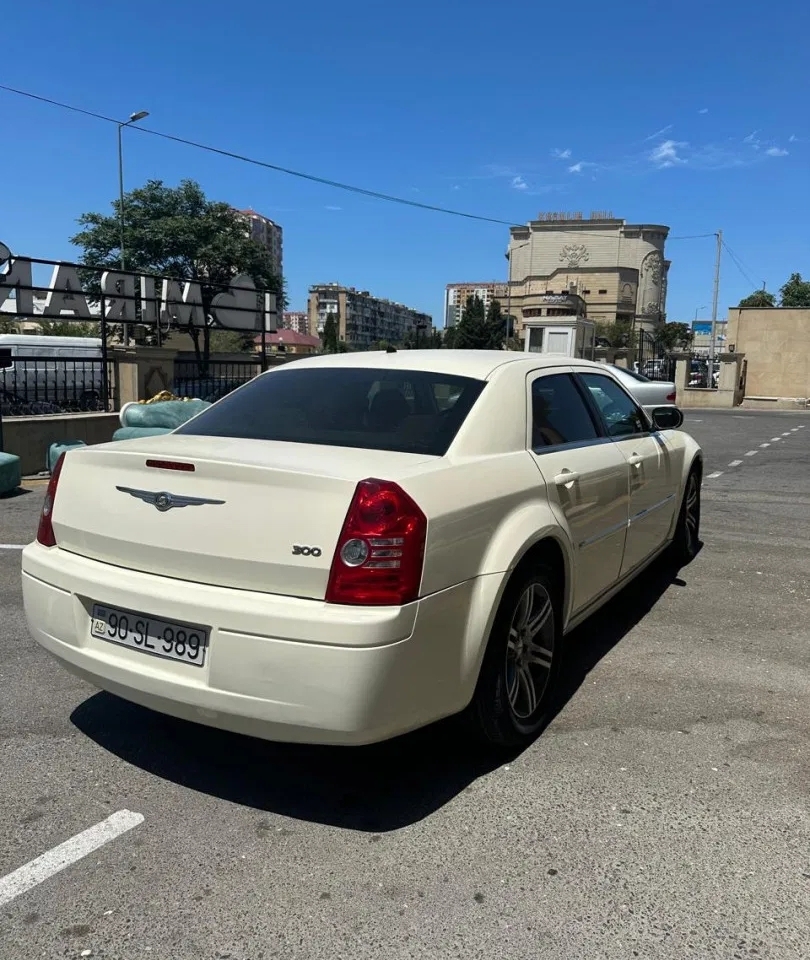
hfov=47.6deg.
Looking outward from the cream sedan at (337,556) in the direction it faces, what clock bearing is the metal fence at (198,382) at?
The metal fence is roughly at 10 o'clock from the cream sedan.

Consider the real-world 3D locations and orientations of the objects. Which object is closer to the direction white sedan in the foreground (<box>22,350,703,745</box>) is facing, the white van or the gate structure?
the gate structure

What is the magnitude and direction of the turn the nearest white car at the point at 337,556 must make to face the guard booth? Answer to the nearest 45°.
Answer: approximately 45° to its left

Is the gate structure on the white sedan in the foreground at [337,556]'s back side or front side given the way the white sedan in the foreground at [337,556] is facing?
on the front side

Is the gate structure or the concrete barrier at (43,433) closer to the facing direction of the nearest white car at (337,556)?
the gate structure

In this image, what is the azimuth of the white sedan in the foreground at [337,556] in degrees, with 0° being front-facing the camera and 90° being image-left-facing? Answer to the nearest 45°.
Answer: approximately 225°

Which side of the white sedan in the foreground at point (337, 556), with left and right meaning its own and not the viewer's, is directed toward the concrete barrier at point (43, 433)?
left

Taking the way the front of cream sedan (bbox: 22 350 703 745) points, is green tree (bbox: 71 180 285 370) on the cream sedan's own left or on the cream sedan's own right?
on the cream sedan's own left

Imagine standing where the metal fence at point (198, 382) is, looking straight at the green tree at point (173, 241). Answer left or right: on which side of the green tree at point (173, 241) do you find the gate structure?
right
